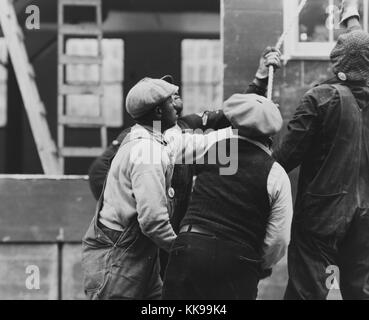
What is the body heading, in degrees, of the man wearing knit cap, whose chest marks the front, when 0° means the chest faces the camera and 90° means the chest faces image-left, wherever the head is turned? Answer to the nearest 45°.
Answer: approximately 180°

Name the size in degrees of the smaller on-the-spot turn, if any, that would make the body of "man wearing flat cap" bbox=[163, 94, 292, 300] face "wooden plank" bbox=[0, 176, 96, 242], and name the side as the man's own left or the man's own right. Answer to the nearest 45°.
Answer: approximately 45° to the man's own left

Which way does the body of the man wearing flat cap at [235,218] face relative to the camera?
away from the camera

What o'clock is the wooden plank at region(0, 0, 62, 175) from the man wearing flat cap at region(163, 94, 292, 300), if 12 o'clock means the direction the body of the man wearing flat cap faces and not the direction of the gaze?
The wooden plank is roughly at 11 o'clock from the man wearing flat cap.

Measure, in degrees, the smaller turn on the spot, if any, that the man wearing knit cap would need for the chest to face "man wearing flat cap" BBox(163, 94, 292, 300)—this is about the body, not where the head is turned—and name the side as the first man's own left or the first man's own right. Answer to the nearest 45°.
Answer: approximately 135° to the first man's own left

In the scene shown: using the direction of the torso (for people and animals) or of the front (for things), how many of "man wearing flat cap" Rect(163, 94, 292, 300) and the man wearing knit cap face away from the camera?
2

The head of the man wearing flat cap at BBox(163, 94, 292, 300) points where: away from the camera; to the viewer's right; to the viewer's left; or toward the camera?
away from the camera

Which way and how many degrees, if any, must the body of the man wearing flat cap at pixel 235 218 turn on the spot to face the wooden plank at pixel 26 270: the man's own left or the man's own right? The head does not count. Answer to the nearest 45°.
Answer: approximately 45° to the man's own left
